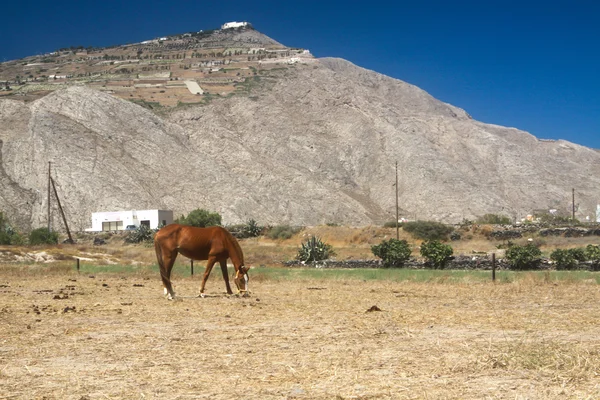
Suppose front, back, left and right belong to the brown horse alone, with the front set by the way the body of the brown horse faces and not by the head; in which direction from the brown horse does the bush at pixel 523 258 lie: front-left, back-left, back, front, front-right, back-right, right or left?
front-left

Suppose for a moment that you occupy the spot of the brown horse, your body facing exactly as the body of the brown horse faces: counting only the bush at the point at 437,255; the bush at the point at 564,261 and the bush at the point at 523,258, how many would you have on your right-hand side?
0

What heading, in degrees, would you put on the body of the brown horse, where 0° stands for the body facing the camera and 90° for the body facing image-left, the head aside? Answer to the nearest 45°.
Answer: approximately 270°

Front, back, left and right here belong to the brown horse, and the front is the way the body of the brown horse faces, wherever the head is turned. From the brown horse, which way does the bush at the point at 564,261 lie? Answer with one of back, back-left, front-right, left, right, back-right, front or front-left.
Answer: front-left

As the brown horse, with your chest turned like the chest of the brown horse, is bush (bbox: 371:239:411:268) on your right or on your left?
on your left

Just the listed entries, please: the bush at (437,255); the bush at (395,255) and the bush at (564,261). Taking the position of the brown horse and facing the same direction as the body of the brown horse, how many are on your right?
0
